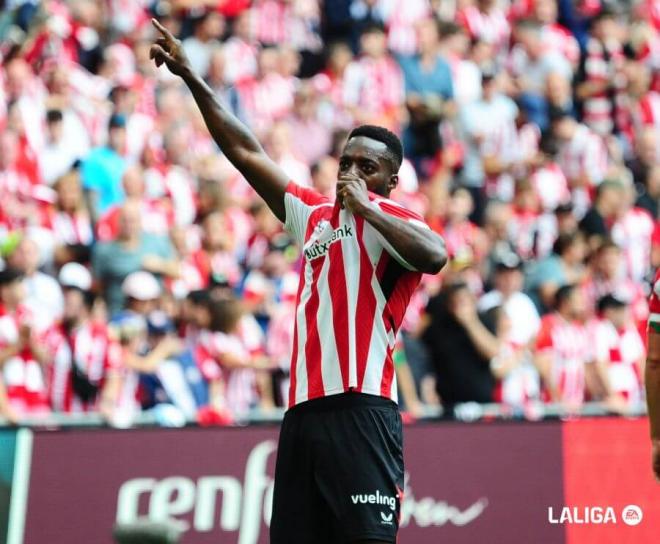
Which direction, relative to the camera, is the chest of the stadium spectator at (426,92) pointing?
toward the camera

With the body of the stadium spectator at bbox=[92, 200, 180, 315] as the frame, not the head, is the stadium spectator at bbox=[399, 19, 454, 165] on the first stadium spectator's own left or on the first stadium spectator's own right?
on the first stadium spectator's own left

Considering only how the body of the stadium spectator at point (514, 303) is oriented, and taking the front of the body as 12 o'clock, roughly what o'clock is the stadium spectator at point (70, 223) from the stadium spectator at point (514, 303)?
the stadium spectator at point (70, 223) is roughly at 3 o'clock from the stadium spectator at point (514, 303).

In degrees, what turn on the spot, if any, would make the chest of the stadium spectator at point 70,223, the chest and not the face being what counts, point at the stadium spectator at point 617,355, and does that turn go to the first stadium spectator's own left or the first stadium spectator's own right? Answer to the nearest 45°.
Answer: approximately 90° to the first stadium spectator's own left

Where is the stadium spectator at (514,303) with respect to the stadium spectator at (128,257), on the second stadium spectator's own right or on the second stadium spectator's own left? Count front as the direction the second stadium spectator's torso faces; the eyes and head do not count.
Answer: on the second stadium spectator's own left

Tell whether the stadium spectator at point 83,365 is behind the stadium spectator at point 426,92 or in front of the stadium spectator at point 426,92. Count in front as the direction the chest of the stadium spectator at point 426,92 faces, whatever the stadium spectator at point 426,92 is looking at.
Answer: in front

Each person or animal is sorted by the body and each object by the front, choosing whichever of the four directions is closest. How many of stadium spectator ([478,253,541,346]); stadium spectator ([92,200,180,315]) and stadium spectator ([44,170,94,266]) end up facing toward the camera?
3

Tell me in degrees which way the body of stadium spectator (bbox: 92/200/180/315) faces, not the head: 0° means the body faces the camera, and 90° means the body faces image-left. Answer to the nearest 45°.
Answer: approximately 0°

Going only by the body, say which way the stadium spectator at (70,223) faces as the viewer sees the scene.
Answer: toward the camera

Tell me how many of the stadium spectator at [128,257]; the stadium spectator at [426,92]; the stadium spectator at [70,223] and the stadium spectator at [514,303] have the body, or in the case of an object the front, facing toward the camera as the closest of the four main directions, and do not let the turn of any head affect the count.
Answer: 4
